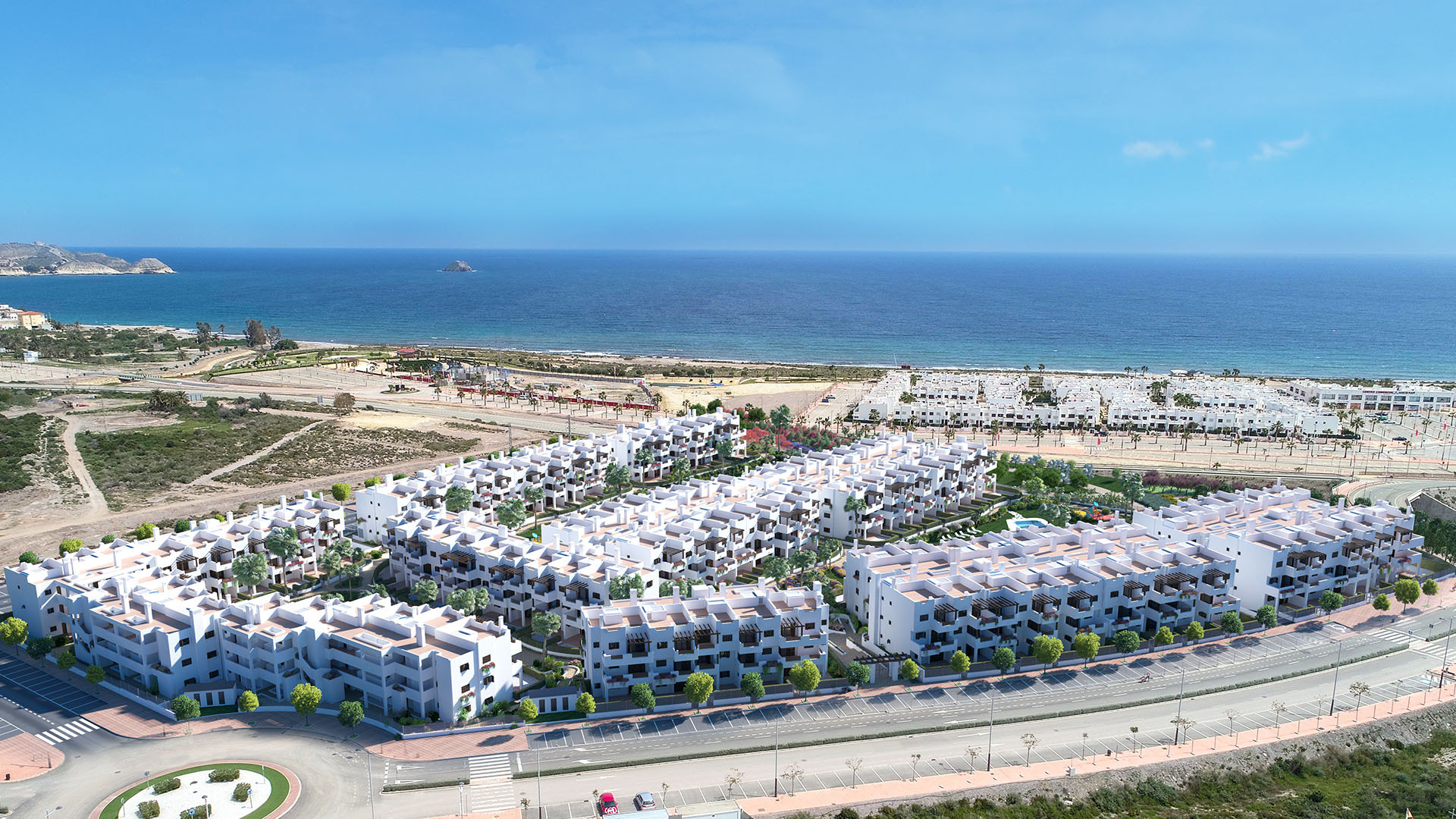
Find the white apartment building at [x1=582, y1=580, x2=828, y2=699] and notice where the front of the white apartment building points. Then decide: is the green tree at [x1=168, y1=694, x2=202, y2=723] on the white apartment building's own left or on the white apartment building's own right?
on the white apartment building's own right

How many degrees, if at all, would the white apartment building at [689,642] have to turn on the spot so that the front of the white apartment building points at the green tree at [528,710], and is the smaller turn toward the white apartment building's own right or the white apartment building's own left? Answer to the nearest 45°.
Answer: approximately 45° to the white apartment building's own right

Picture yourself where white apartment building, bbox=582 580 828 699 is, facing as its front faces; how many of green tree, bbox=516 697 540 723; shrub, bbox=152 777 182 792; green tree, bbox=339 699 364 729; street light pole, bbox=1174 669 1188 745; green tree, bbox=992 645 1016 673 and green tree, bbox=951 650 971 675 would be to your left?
3

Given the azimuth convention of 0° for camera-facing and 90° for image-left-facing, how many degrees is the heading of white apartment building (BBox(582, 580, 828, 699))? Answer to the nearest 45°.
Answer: approximately 0°

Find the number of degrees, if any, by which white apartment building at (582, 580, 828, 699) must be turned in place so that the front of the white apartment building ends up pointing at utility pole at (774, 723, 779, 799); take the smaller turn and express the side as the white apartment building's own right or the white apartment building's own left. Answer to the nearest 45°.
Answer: approximately 45° to the white apartment building's own left

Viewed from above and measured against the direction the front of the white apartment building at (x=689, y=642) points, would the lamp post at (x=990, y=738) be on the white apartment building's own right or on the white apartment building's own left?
on the white apartment building's own left

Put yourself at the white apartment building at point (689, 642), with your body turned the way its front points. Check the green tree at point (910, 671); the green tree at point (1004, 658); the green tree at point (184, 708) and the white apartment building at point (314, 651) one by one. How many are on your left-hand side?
2

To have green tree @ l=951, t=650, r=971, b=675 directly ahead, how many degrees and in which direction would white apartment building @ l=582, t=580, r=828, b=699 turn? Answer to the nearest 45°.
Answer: approximately 90° to its left

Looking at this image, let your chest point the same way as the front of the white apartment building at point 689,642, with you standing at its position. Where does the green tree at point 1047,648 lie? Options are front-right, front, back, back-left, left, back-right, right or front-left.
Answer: left

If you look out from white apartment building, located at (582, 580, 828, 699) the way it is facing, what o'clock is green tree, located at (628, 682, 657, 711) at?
The green tree is roughly at 1 o'clock from the white apartment building.

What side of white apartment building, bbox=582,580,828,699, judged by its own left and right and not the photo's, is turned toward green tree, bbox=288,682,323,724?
right

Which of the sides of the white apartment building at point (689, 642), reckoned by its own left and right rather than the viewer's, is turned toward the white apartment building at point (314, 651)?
right
